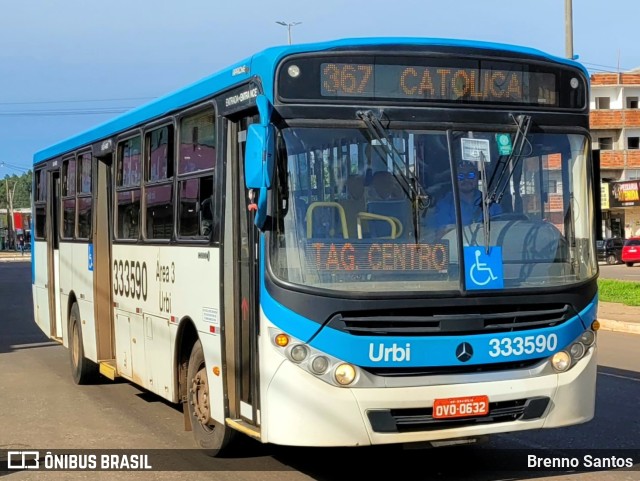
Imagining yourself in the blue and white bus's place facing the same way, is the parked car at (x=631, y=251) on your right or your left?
on your left

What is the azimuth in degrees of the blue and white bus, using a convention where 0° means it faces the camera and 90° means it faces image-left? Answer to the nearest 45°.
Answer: approximately 315°

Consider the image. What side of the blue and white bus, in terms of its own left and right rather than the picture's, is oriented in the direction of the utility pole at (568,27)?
left

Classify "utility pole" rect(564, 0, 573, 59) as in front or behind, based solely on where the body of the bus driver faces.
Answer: behind

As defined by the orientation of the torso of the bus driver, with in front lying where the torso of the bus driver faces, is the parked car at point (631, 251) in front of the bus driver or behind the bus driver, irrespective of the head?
behind
